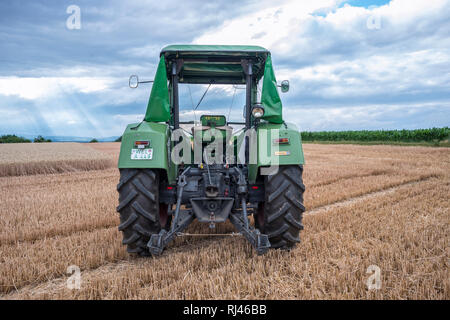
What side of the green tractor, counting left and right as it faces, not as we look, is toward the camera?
back
